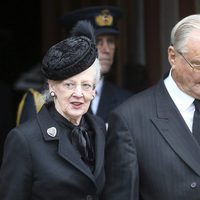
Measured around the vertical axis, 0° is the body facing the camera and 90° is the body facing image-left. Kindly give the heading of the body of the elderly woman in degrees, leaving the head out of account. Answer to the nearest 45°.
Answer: approximately 315°
